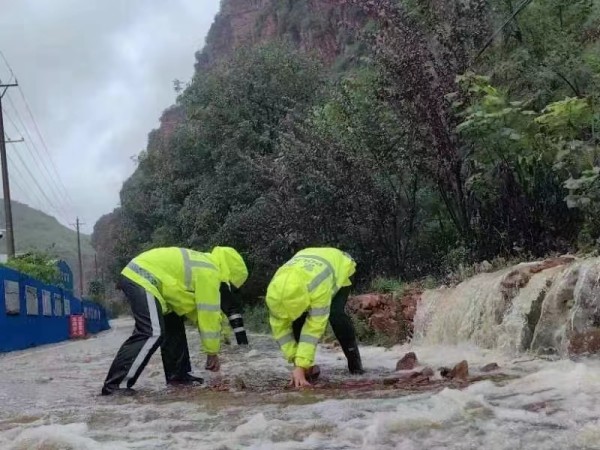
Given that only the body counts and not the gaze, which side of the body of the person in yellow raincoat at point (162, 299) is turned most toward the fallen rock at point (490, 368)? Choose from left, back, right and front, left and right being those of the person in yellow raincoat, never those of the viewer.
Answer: front

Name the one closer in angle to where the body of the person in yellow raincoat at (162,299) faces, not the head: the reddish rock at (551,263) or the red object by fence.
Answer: the reddish rock

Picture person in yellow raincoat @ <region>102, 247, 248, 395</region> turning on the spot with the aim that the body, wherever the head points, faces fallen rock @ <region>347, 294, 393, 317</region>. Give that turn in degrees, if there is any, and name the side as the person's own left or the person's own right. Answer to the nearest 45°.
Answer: approximately 45° to the person's own left

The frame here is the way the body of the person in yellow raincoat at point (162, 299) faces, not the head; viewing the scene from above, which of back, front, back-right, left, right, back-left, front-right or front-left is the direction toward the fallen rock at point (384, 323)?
front-left

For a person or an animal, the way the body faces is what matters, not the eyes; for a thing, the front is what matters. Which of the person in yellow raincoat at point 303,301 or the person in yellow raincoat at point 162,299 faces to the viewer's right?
the person in yellow raincoat at point 162,299

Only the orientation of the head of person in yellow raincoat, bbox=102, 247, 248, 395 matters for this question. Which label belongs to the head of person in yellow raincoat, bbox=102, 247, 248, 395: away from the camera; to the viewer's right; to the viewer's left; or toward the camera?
to the viewer's right

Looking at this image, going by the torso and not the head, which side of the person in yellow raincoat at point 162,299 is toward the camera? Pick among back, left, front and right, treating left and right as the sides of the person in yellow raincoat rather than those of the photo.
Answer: right

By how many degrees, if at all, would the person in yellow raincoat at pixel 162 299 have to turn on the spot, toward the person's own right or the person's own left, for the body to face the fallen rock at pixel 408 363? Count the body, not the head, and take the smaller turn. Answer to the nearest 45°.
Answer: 0° — they already face it

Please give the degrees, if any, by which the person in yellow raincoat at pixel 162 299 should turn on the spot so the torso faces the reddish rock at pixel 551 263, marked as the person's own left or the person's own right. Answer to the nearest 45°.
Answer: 0° — they already face it
